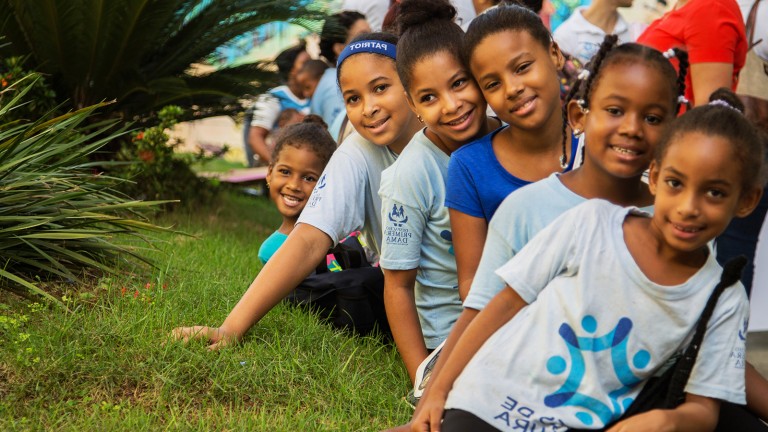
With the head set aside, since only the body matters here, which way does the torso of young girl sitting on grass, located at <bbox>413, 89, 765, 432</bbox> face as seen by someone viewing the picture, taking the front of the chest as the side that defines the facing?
toward the camera

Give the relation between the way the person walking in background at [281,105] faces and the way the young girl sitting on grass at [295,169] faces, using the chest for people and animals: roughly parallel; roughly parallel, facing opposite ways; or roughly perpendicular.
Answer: roughly perpendicular

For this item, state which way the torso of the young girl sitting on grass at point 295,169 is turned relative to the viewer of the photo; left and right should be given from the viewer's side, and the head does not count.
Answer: facing the viewer

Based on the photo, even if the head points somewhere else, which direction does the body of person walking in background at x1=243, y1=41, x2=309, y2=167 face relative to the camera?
to the viewer's right

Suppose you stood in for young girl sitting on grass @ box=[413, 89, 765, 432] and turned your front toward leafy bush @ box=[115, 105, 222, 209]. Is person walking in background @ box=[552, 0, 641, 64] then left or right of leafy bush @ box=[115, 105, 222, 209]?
right

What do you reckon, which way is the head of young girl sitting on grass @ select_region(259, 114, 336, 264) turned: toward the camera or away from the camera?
toward the camera

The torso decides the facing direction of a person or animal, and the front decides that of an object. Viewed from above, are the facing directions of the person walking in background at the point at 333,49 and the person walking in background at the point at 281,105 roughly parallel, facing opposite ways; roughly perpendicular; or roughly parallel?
roughly parallel

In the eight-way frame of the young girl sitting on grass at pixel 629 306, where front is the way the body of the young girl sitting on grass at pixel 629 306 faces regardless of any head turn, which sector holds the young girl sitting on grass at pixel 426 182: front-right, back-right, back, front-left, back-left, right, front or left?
back-right

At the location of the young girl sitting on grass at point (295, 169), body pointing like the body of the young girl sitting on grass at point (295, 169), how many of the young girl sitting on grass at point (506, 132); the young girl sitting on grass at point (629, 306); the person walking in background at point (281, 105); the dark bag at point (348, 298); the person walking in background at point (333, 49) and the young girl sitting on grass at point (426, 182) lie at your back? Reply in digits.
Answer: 2
